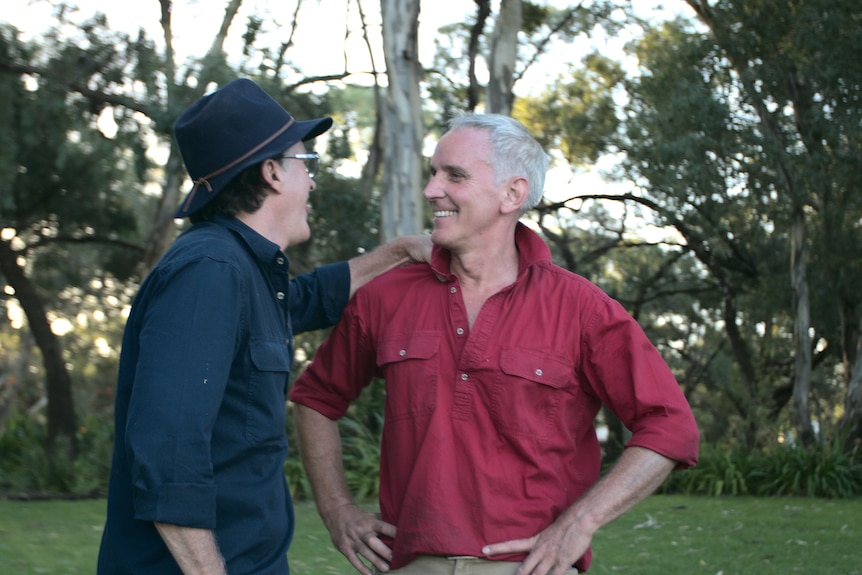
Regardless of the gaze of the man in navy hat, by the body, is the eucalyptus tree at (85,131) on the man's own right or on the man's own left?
on the man's own left

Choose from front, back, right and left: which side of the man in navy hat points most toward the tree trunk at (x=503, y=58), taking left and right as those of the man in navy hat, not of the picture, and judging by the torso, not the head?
left

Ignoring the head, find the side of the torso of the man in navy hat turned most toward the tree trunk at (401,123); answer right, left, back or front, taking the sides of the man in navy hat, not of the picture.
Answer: left

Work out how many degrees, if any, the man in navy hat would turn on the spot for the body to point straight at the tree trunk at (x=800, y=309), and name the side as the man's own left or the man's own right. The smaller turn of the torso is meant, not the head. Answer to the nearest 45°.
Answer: approximately 45° to the man's own left

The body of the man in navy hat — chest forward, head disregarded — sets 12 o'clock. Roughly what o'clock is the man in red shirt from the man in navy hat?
The man in red shirt is roughly at 11 o'clock from the man in navy hat.

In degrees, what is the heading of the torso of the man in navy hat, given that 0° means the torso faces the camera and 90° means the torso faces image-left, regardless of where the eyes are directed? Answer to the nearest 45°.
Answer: approximately 270°

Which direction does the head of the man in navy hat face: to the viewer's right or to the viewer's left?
to the viewer's right
